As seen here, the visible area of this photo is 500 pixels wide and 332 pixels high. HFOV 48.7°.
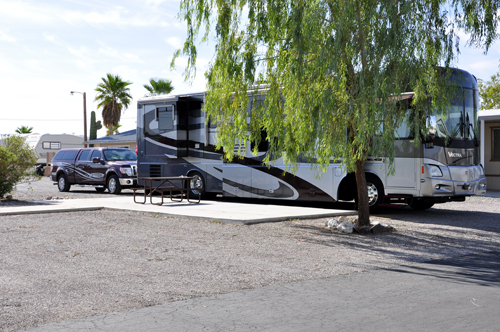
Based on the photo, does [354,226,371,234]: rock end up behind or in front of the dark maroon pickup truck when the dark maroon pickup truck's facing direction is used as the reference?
in front

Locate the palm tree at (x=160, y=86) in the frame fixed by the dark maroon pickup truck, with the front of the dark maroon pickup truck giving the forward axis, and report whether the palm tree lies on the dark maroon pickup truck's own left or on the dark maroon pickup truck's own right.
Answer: on the dark maroon pickup truck's own left

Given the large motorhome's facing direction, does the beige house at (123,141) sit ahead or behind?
behind

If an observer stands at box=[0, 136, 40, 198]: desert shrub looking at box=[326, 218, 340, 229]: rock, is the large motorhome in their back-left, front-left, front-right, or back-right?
front-left

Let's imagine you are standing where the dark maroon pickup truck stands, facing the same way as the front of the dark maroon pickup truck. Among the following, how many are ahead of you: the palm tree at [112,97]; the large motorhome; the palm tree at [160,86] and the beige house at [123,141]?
1

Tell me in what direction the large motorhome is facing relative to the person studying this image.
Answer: facing the viewer and to the right of the viewer

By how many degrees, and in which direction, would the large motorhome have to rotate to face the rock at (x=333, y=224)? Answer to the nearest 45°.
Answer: approximately 45° to its right

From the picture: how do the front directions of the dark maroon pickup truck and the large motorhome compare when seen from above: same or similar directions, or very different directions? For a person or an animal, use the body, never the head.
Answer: same or similar directions

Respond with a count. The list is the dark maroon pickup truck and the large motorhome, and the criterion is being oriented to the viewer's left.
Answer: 0

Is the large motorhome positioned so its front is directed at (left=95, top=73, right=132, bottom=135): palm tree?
no

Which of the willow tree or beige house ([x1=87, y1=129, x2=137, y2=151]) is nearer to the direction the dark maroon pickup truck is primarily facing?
the willow tree

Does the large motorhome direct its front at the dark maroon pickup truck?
no

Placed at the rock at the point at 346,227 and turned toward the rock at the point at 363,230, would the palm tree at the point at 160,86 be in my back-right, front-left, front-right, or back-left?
back-left

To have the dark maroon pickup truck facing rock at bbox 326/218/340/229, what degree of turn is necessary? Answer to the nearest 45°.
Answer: approximately 45° to its right

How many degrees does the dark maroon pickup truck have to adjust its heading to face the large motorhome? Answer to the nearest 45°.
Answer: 0° — it already faces it

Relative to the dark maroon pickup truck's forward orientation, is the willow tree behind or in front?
in front

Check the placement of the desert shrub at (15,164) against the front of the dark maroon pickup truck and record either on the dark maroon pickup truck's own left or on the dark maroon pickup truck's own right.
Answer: on the dark maroon pickup truck's own right
